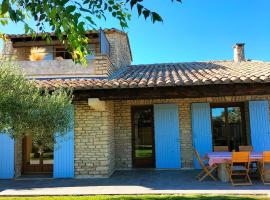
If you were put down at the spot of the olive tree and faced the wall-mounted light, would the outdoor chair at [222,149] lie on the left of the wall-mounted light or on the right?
right

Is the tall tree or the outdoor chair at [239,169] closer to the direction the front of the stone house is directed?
the tall tree

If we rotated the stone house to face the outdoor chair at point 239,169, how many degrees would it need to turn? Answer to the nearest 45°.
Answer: approximately 45° to its left

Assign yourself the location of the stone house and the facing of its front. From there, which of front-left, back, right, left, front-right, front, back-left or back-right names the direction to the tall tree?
front

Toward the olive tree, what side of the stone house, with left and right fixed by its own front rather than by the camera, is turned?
front

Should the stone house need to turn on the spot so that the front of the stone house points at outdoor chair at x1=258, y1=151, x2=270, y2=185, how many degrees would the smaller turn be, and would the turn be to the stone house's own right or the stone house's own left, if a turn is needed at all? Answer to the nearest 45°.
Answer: approximately 45° to the stone house's own left

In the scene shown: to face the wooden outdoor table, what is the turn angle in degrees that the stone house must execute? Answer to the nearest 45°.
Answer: approximately 45° to its left

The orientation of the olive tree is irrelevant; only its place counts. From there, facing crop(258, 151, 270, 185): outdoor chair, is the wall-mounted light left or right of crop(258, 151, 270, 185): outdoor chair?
left

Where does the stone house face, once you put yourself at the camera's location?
facing the viewer

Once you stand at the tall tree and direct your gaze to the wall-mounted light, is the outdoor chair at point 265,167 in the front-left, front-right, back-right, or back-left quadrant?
front-right

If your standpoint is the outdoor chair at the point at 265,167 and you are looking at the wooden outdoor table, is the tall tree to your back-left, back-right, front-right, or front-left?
front-left
